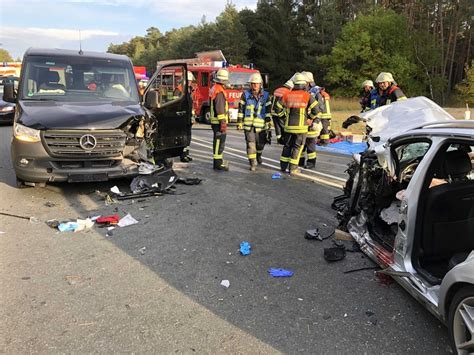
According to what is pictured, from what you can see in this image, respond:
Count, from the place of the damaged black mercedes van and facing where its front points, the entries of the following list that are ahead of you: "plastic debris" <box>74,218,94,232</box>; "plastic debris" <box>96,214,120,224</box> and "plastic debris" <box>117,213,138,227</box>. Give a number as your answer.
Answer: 3

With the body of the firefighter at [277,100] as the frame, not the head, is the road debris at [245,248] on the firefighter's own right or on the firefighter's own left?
on the firefighter's own right

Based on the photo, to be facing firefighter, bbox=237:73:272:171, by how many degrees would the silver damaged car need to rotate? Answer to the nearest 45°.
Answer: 0° — it already faces them

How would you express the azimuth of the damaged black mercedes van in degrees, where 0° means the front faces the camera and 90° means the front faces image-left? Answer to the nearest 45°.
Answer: approximately 0°

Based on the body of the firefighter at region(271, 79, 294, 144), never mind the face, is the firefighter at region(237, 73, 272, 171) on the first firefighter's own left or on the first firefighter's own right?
on the first firefighter's own right

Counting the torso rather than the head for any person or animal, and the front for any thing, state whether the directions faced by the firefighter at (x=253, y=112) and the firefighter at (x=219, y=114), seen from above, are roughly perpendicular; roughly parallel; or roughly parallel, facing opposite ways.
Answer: roughly perpendicular
